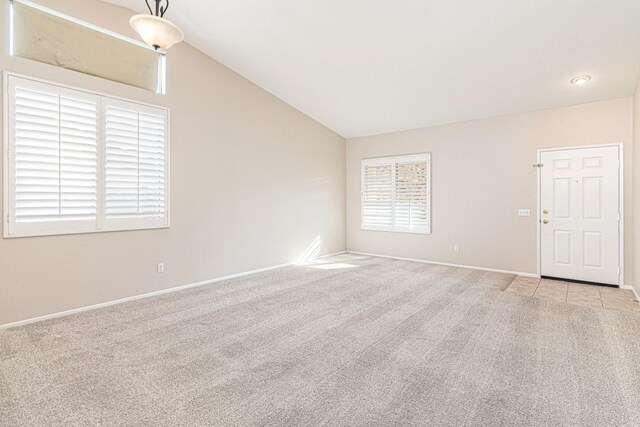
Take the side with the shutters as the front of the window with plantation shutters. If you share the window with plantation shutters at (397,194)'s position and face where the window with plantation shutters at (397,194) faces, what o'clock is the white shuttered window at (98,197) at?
The white shuttered window is roughly at 12 o'clock from the window with plantation shutters.

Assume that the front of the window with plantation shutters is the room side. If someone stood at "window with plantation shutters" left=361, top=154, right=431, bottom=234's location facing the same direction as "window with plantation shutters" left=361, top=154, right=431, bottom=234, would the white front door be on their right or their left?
on their left

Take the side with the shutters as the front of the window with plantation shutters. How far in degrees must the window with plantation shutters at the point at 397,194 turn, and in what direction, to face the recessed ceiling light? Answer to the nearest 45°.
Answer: approximately 90° to its left

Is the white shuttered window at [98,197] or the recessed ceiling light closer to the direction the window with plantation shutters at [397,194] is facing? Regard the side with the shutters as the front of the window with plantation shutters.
the white shuttered window

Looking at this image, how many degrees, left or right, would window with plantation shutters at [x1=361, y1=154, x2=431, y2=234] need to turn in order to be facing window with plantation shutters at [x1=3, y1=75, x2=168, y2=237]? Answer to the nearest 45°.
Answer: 0° — it already faces it

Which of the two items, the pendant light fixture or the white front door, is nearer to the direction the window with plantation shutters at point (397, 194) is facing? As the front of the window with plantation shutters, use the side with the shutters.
the pendant light fixture

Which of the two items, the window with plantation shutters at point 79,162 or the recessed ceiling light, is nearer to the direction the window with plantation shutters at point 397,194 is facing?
the window with plantation shutters

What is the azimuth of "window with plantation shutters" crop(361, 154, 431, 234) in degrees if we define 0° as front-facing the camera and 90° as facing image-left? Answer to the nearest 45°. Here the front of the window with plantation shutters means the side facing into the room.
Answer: approximately 45°
